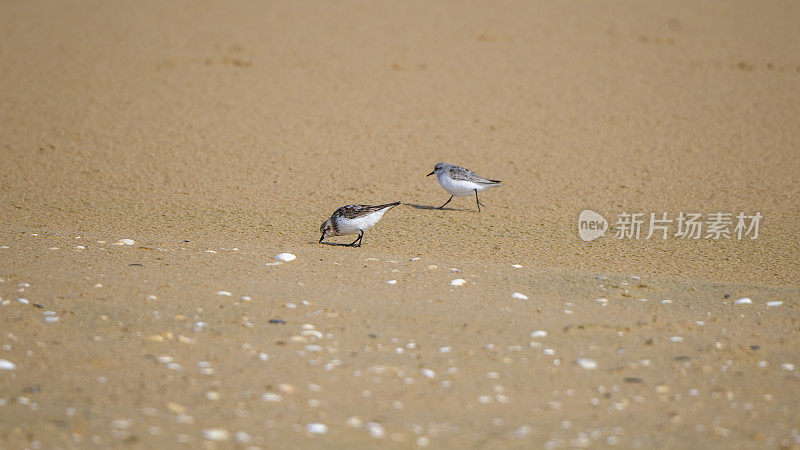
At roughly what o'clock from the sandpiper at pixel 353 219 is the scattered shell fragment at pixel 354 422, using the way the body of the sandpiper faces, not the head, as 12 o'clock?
The scattered shell fragment is roughly at 9 o'clock from the sandpiper.

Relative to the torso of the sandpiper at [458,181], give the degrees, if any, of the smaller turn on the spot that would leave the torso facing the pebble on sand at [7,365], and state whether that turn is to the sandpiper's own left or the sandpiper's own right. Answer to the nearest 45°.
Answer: approximately 45° to the sandpiper's own left

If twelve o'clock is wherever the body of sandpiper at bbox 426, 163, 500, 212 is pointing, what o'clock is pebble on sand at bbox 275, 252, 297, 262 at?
The pebble on sand is roughly at 10 o'clock from the sandpiper.

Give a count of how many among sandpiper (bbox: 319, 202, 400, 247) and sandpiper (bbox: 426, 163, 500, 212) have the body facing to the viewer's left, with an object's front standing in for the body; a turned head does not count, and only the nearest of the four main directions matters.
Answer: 2

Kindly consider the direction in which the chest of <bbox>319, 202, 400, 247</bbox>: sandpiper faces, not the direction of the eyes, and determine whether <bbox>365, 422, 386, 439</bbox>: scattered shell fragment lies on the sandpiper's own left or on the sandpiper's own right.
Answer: on the sandpiper's own left

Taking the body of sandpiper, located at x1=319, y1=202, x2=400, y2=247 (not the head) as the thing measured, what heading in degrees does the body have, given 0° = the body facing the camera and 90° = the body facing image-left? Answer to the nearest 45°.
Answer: approximately 90°

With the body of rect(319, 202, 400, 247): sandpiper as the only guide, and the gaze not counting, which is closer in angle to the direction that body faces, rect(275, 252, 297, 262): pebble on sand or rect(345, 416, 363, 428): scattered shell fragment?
the pebble on sand

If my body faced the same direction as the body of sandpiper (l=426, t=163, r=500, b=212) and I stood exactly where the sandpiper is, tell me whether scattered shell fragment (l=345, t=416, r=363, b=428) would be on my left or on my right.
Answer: on my left

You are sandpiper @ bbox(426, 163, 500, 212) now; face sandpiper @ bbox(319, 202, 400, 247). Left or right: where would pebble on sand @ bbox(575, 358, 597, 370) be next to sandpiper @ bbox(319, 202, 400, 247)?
left

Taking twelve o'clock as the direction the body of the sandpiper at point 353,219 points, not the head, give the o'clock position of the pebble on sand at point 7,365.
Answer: The pebble on sand is roughly at 10 o'clock from the sandpiper.

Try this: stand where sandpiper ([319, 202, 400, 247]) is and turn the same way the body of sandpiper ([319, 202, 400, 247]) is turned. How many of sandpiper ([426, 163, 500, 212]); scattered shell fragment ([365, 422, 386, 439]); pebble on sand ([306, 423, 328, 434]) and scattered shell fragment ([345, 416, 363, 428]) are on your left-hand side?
3

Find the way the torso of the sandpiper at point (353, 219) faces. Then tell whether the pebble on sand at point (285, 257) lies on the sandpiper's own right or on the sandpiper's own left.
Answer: on the sandpiper's own left

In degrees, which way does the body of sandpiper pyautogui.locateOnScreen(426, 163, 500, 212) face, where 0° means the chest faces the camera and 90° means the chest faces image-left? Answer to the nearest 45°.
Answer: approximately 90°
